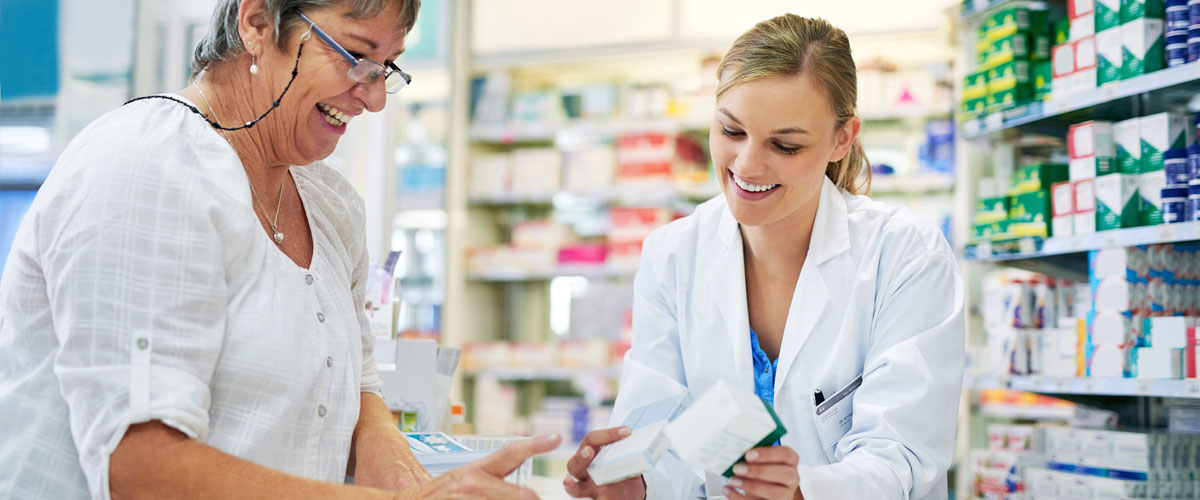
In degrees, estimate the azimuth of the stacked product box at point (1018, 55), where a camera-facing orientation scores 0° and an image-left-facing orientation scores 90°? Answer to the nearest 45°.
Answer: approximately 45°

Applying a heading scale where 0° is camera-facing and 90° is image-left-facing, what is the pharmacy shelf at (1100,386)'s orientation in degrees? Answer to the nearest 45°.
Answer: approximately 45°

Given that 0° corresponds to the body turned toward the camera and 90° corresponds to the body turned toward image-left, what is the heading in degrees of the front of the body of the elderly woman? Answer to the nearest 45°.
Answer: approximately 315°

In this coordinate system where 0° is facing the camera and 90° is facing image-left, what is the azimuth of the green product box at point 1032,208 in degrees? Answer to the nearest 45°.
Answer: approximately 45°

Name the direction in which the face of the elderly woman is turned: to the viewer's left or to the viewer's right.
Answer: to the viewer's right

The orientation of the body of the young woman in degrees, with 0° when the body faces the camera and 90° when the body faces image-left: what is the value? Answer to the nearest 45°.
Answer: approximately 45°

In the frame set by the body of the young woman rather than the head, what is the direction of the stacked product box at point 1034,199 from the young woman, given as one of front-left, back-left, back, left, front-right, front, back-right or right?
back

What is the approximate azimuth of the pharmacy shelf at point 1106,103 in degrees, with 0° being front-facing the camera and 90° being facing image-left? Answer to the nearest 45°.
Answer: approximately 45°

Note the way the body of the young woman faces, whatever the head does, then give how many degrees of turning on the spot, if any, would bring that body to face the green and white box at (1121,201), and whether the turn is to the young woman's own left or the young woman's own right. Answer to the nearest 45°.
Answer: approximately 180°
